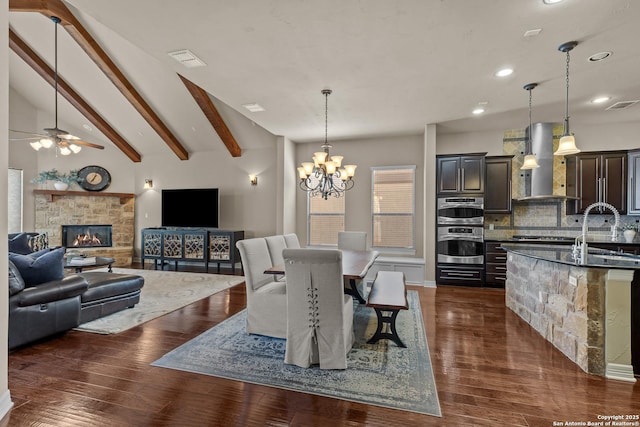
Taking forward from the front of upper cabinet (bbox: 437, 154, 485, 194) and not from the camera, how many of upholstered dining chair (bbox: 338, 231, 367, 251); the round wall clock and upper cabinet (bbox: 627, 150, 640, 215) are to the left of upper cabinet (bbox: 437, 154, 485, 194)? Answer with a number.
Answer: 1

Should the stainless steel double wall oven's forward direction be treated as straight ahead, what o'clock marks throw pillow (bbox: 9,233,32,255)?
The throw pillow is roughly at 2 o'clock from the stainless steel double wall oven.

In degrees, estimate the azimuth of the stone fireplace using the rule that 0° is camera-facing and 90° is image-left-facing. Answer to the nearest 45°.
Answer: approximately 0°

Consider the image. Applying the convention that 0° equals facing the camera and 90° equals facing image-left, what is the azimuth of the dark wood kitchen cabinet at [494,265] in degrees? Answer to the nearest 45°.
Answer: approximately 0°
